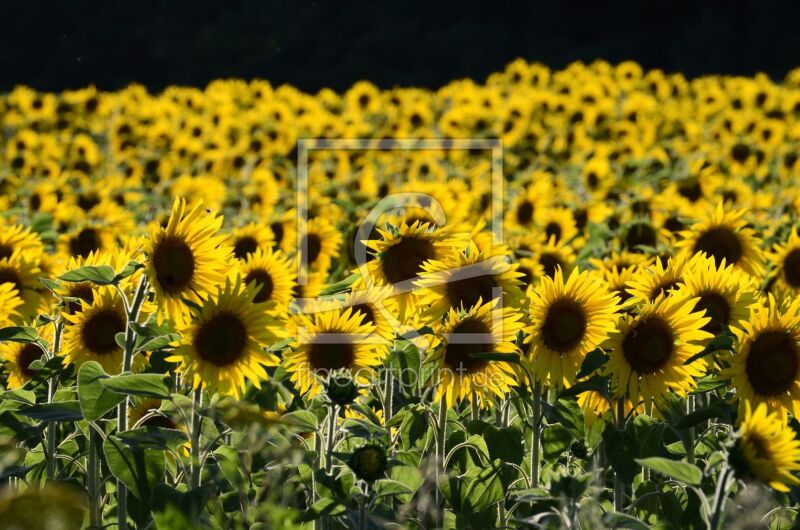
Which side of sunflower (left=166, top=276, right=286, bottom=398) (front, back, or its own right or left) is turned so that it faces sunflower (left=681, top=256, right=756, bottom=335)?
left

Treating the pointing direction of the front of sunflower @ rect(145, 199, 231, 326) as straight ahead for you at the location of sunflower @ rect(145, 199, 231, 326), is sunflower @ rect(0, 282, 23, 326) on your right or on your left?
on your right

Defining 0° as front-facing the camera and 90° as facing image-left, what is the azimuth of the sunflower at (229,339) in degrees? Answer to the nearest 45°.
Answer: approximately 0°

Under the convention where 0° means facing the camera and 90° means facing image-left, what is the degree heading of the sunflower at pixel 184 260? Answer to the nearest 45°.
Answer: approximately 45°
